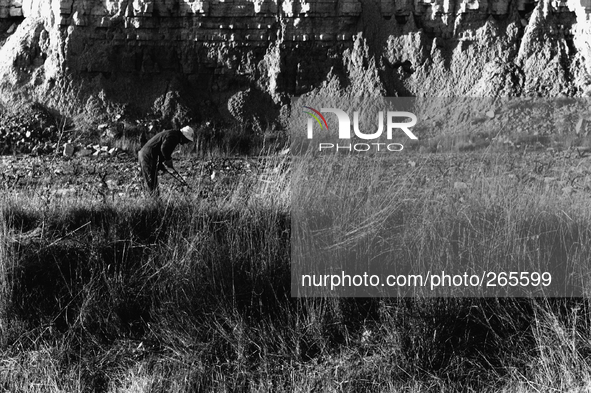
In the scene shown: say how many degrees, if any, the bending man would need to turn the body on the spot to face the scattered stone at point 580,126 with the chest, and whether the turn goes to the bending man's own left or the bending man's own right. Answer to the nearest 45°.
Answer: approximately 45° to the bending man's own left

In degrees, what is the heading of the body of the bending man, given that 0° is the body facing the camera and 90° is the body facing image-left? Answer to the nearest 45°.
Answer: approximately 270°

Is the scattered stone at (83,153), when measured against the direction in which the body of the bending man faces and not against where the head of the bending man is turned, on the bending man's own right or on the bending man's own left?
on the bending man's own left
